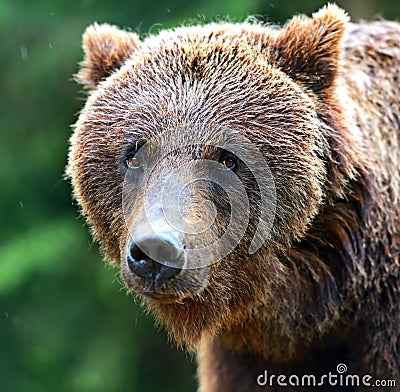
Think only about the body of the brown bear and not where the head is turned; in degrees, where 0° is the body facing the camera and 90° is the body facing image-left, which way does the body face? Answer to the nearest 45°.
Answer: approximately 45°
